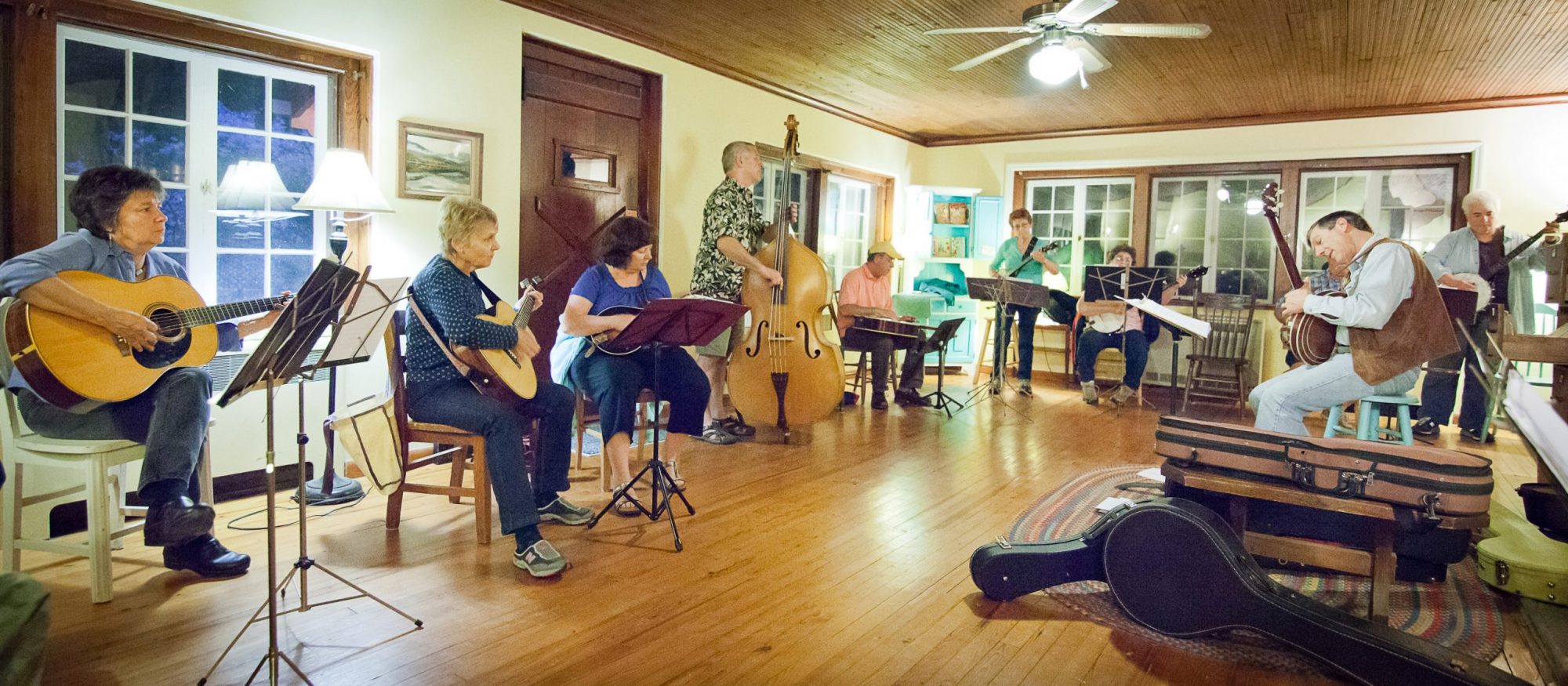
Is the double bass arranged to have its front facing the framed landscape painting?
no

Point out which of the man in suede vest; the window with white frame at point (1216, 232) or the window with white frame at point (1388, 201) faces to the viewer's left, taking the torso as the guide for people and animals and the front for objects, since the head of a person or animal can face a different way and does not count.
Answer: the man in suede vest

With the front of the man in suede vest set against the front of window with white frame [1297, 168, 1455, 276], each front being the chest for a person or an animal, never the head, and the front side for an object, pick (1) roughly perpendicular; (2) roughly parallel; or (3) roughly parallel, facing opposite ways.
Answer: roughly perpendicular

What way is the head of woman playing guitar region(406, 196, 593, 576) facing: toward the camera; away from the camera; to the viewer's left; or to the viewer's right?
to the viewer's right

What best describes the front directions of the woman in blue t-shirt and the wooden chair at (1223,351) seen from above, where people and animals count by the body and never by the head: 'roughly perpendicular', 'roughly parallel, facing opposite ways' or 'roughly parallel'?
roughly perpendicular

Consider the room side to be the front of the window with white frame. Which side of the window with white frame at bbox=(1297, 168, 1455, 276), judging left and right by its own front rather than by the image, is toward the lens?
front

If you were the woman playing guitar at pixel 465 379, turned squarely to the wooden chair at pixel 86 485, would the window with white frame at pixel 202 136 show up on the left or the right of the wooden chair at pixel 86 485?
right

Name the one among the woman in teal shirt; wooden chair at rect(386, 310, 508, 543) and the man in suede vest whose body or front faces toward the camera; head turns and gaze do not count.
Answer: the woman in teal shirt

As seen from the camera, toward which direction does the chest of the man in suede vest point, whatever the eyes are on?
to the viewer's left

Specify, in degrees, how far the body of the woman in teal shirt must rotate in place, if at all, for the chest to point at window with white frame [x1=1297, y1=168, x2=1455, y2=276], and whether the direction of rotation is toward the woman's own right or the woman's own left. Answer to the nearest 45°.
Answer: approximately 90° to the woman's own left

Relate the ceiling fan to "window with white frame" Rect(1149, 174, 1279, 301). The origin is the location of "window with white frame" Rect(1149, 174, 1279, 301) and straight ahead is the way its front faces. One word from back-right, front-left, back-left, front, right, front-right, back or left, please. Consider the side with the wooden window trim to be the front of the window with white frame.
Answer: front

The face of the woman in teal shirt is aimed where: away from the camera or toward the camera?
toward the camera

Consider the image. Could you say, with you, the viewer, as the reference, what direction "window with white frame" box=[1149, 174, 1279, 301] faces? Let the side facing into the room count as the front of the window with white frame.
facing the viewer

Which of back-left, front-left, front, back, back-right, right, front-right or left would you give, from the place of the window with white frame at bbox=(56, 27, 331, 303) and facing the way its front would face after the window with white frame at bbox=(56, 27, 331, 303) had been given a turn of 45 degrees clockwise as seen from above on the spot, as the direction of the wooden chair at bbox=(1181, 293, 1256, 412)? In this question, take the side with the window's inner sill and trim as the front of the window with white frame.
left

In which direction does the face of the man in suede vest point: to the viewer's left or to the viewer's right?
to the viewer's left

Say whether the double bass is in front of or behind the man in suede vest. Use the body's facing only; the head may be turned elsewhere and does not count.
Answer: in front

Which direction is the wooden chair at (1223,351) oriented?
toward the camera

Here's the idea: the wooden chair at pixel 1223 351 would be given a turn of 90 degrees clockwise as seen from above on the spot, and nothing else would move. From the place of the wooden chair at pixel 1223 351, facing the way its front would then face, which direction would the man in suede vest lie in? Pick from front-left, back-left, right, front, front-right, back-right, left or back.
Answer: left

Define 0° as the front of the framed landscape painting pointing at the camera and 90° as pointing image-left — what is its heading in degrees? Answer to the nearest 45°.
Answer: approximately 315°
